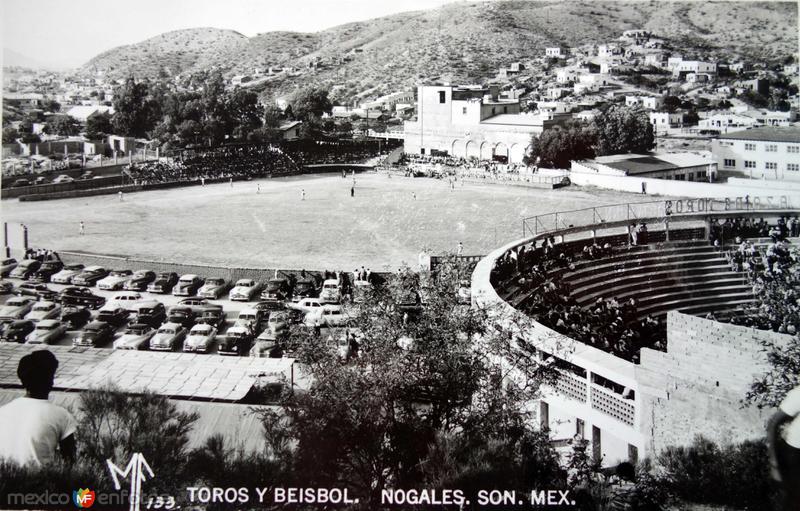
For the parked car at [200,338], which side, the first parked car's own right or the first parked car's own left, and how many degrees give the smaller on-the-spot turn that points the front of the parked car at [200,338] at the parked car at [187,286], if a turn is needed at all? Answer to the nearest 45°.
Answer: approximately 135° to the first parked car's own right

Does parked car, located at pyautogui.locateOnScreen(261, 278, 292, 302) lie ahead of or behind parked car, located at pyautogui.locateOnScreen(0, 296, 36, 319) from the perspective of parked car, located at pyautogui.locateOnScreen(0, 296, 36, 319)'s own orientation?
behind

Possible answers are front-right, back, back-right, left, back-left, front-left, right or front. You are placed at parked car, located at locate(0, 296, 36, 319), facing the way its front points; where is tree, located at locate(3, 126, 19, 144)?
back-right

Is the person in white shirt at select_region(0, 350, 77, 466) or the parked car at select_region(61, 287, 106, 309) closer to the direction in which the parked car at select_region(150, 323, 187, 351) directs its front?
the person in white shirt

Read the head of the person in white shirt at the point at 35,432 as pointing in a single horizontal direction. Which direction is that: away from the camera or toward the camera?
away from the camera

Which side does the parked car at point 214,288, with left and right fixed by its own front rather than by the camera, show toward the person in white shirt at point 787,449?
front

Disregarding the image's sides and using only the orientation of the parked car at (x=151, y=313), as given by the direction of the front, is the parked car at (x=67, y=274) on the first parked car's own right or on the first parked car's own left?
on the first parked car's own right
